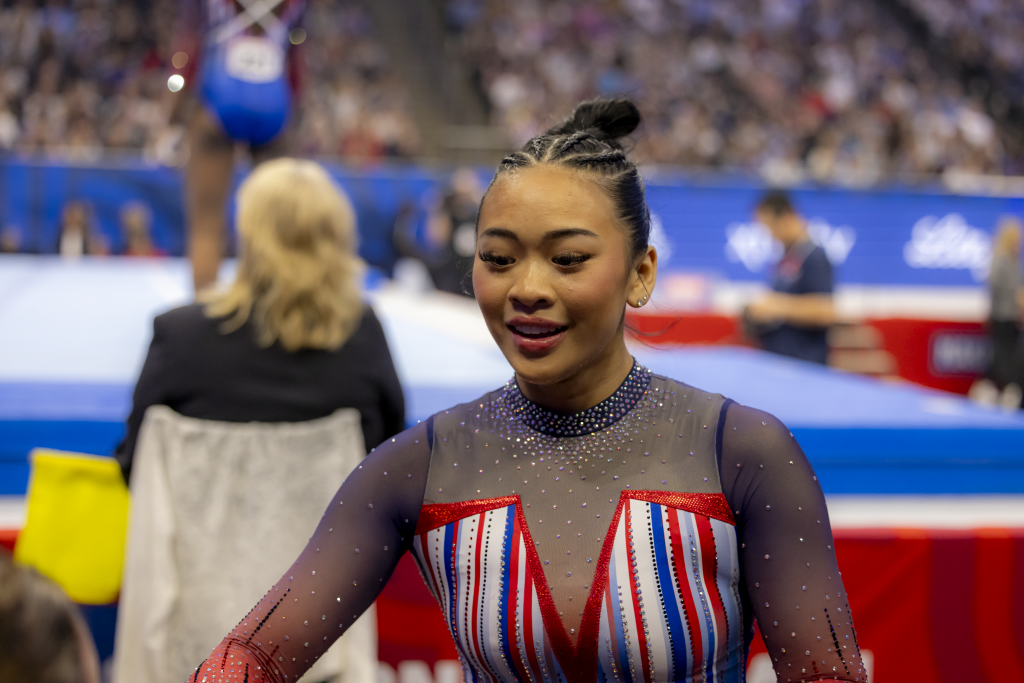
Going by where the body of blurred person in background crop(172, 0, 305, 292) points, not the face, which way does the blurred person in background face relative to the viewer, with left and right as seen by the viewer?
facing away from the viewer

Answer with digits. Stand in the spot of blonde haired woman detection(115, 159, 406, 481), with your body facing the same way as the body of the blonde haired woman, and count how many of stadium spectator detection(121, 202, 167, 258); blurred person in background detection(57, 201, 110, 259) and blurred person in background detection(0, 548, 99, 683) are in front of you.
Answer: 2

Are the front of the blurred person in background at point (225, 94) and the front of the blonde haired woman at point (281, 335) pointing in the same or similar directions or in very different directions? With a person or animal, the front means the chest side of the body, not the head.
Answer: same or similar directions

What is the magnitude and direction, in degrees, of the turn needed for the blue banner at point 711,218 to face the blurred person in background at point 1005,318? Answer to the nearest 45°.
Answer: approximately 90° to its left

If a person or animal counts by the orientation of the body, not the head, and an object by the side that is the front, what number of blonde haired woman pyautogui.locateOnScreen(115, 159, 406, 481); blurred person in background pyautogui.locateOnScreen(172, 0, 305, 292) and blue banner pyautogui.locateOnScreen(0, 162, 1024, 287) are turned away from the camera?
2

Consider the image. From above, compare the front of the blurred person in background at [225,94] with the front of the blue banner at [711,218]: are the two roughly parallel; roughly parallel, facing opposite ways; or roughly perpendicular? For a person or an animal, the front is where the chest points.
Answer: roughly parallel, facing opposite ways

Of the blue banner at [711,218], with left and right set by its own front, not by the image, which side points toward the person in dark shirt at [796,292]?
front

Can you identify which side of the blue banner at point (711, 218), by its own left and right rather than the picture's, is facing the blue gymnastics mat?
front

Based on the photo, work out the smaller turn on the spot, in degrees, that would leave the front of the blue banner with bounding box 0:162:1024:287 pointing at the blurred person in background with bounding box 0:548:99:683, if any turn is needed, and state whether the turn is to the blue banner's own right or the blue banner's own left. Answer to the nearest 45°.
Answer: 0° — it already faces them

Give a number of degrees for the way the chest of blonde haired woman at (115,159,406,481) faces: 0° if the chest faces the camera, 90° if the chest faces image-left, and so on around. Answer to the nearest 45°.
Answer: approximately 180°

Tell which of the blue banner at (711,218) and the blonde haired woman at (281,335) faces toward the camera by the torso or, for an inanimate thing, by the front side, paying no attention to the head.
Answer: the blue banner

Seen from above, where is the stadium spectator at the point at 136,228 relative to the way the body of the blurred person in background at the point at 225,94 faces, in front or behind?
in front

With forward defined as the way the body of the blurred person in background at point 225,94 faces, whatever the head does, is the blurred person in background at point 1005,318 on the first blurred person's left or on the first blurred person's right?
on the first blurred person's right

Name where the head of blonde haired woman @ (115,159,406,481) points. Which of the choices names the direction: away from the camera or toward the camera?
away from the camera

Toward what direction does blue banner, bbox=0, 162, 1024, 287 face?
toward the camera
